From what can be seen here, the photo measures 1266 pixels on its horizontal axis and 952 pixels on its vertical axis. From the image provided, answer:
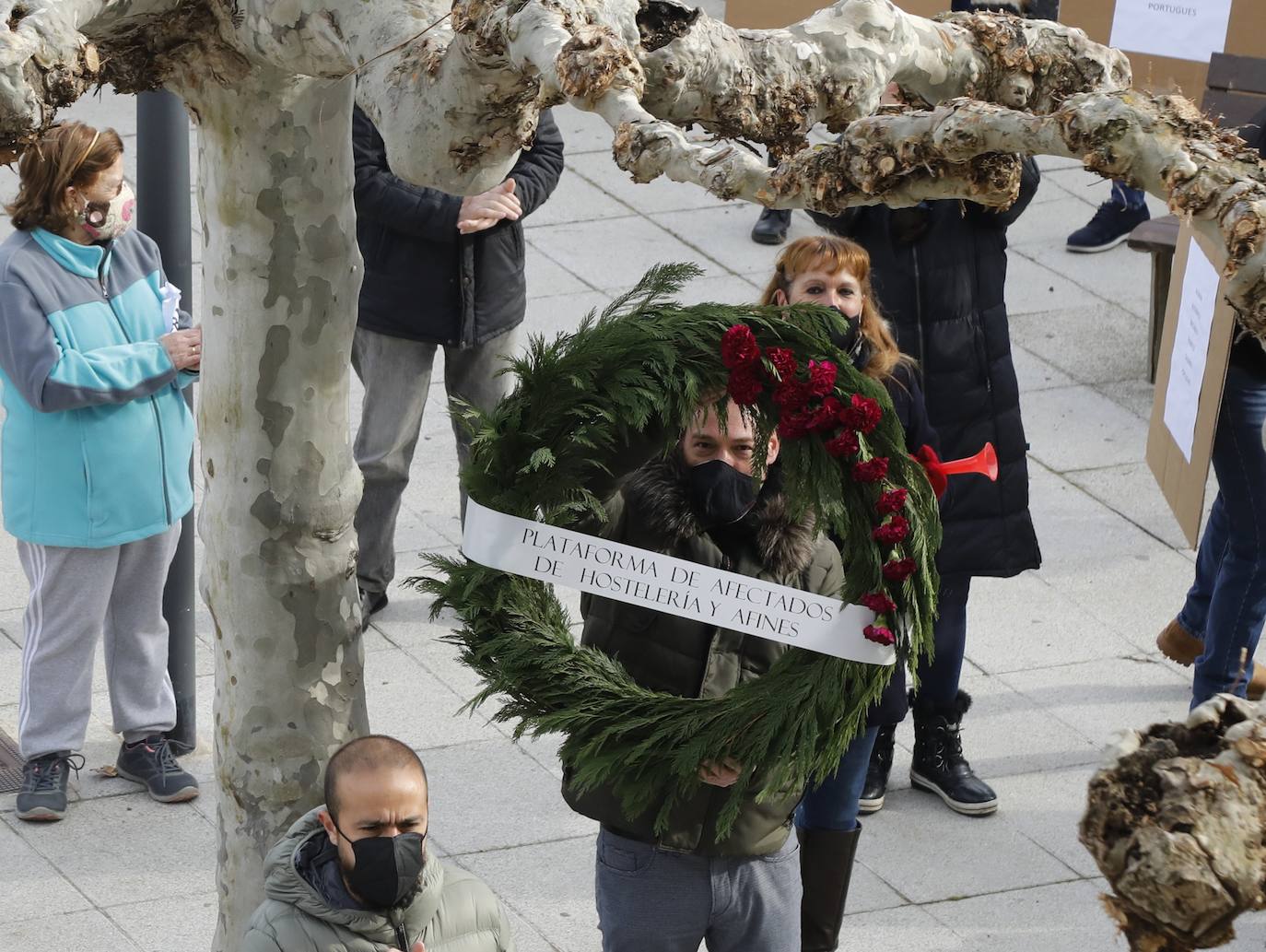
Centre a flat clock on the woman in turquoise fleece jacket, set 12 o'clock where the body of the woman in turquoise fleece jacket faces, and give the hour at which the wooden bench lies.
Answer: The wooden bench is roughly at 10 o'clock from the woman in turquoise fleece jacket.

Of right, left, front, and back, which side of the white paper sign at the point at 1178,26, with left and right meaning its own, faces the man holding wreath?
front

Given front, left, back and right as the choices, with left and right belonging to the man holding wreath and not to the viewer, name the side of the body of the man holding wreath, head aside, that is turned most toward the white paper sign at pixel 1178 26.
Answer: back

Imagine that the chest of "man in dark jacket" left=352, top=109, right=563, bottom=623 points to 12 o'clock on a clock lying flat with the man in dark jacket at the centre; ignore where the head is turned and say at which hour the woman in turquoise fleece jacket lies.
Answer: The woman in turquoise fleece jacket is roughly at 3 o'clock from the man in dark jacket.

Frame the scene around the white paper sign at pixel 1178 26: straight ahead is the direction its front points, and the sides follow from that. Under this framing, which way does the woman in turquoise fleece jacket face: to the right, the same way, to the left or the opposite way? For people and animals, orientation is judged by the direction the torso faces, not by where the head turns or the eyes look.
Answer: to the left

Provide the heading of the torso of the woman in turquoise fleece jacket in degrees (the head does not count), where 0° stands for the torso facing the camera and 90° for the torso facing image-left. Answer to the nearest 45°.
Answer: approximately 315°

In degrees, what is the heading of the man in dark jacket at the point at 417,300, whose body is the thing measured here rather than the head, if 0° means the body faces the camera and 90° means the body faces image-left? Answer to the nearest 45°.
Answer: approximately 315°

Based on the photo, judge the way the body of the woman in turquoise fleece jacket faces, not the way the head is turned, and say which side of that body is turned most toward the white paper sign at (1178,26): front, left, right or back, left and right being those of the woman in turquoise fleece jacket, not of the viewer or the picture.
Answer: left
